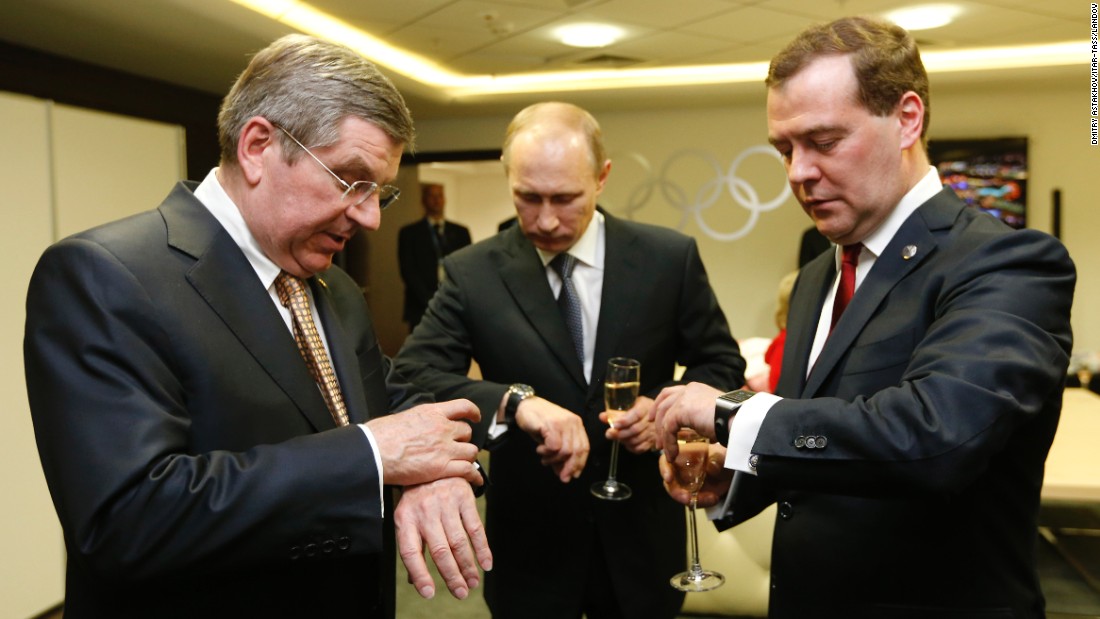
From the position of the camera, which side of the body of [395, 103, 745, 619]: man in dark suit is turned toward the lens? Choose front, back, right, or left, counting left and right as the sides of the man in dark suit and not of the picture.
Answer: front

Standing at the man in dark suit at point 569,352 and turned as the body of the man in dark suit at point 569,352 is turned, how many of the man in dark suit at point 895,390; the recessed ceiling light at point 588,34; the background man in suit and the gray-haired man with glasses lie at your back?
2

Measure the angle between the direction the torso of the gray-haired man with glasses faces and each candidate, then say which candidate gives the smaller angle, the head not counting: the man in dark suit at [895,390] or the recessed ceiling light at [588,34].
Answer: the man in dark suit

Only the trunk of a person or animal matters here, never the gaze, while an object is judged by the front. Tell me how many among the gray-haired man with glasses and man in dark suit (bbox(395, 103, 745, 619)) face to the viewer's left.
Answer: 0

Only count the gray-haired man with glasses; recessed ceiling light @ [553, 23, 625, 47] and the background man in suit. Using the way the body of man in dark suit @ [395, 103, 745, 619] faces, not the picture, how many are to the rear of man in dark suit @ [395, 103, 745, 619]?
2

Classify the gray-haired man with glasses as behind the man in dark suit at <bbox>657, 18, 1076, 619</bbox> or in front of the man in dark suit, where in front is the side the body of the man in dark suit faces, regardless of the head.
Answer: in front

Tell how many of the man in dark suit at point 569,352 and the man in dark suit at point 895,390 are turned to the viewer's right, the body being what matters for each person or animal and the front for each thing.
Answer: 0

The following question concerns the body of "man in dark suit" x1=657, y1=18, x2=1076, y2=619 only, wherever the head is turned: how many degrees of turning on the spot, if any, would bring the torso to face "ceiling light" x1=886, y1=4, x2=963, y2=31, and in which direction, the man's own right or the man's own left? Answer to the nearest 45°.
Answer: approximately 135° to the man's own right

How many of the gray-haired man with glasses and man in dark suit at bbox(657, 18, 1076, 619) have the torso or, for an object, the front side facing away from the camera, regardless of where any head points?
0

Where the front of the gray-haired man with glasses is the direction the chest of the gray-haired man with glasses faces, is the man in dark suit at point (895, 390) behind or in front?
in front

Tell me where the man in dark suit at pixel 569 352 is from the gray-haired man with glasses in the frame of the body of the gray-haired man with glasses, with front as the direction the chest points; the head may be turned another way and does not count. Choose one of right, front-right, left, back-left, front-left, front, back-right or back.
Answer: left

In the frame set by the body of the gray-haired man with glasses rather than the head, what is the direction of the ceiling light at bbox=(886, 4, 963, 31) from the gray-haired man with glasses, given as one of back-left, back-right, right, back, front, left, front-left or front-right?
left

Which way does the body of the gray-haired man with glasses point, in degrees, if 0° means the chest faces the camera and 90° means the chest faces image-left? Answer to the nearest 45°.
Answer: approximately 315°

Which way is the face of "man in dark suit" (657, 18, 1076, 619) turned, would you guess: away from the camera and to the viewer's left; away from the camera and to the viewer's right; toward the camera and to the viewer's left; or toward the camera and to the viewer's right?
toward the camera and to the viewer's left
